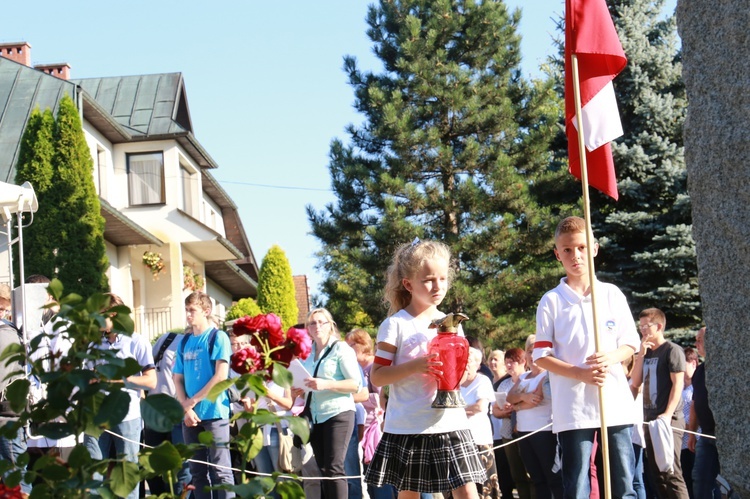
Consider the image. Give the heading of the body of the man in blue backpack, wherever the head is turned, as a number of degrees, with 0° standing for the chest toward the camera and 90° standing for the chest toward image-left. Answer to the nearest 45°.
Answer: approximately 45°

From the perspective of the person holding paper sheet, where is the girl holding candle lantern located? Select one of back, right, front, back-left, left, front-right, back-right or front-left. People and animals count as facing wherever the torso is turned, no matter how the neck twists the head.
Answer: front-left

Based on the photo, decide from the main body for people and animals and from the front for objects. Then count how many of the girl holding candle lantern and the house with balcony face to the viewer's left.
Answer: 0

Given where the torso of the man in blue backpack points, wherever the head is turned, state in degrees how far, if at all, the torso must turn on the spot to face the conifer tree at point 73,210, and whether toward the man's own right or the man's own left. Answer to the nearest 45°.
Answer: approximately 135° to the man's own right

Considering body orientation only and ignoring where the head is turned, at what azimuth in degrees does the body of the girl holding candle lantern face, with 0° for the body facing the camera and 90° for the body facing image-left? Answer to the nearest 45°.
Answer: approximately 315°

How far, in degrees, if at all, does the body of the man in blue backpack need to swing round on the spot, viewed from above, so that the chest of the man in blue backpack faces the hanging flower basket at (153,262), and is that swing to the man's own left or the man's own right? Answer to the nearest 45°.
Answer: approximately 135° to the man's own right

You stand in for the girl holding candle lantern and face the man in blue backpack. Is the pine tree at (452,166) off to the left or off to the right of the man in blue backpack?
right

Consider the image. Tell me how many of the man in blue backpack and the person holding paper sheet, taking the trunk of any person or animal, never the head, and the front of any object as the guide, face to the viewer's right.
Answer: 0

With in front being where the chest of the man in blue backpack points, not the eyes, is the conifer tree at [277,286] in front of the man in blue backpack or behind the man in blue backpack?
behind

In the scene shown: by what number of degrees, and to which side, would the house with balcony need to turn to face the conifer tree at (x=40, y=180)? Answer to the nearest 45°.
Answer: approximately 45° to its right

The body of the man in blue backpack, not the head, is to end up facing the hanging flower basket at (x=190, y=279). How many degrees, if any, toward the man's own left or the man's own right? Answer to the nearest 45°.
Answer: approximately 135° to the man's own right

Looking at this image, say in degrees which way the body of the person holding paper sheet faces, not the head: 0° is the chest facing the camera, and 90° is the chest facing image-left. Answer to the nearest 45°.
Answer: approximately 45°

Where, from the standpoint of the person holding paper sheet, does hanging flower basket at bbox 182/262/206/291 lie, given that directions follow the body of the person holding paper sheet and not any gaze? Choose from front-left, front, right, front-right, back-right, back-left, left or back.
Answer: back-right

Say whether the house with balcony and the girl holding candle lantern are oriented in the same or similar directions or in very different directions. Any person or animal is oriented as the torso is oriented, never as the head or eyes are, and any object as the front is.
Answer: same or similar directions
